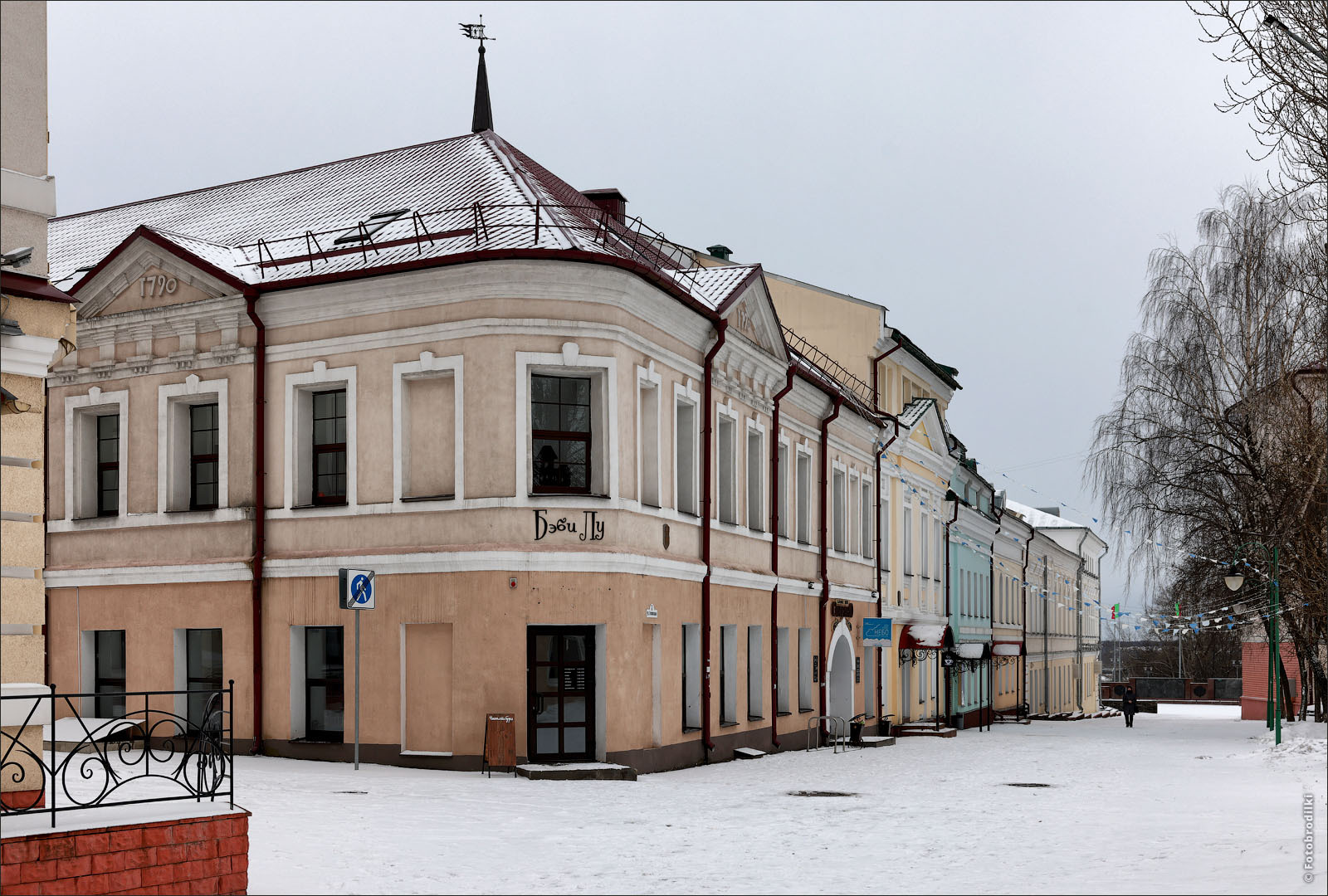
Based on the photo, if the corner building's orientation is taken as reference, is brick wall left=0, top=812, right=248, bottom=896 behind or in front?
in front

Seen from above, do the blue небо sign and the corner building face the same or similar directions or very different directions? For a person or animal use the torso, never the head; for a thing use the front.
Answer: same or similar directions

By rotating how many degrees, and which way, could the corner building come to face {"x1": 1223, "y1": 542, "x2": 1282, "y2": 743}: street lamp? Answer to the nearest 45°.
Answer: approximately 135° to its left

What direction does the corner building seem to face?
toward the camera

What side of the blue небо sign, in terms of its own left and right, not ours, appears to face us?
front

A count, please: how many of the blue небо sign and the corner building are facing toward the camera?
2

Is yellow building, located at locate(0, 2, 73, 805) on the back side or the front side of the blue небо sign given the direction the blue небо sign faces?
on the front side
